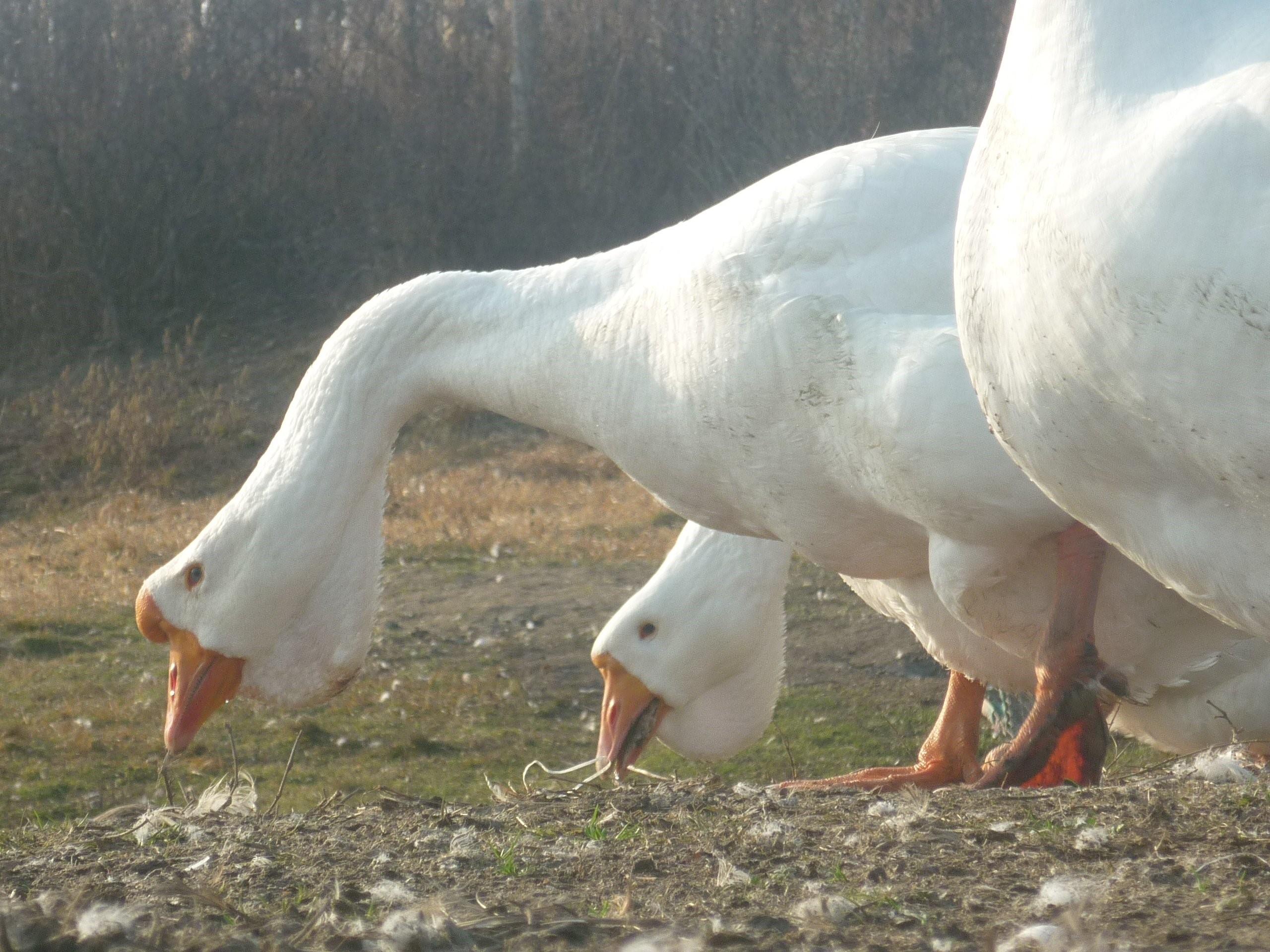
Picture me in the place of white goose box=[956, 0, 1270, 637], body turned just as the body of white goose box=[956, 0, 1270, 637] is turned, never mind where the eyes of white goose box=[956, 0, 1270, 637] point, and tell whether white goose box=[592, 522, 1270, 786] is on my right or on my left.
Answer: on my right

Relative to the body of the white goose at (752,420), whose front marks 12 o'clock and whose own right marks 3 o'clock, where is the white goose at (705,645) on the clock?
the white goose at (705,645) is roughly at 3 o'clock from the white goose at (752,420).

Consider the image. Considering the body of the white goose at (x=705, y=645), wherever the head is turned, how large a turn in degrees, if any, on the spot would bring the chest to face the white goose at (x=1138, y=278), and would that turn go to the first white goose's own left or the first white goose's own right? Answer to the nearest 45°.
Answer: approximately 90° to the first white goose's own left

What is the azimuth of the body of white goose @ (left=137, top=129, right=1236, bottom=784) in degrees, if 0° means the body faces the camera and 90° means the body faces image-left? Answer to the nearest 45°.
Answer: approximately 90°

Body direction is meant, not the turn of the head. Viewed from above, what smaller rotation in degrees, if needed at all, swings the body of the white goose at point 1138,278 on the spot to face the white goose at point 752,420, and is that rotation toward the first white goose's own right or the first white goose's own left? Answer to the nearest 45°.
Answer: approximately 45° to the first white goose's own right

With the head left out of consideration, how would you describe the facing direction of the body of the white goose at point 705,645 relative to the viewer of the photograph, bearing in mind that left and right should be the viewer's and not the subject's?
facing to the left of the viewer

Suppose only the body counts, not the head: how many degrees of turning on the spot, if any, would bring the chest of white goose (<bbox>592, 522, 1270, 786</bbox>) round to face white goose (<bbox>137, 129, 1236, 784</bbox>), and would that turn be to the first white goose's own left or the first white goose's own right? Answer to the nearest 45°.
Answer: approximately 90° to the first white goose's own left

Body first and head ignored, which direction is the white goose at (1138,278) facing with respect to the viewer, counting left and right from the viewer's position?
facing to the left of the viewer
